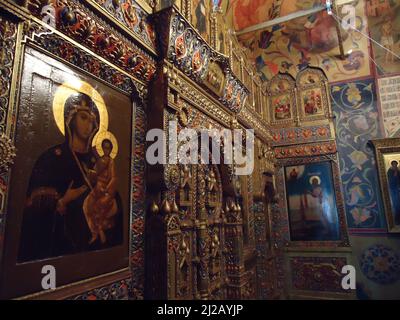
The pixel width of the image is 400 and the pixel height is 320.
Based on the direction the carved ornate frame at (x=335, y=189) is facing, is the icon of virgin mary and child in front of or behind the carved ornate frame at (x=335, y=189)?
in front

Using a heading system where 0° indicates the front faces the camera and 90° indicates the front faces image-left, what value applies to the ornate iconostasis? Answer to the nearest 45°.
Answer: approximately 315°

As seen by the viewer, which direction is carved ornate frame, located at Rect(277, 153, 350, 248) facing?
toward the camera

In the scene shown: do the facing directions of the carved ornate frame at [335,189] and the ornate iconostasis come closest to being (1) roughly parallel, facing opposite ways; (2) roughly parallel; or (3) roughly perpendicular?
roughly perpendicular

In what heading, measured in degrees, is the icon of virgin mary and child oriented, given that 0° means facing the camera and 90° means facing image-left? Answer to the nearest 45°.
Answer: approximately 315°

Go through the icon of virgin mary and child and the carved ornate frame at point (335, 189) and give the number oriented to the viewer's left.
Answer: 0

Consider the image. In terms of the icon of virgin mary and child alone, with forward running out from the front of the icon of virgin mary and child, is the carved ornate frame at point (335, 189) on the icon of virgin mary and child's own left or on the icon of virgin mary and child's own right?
on the icon of virgin mary and child's own left
